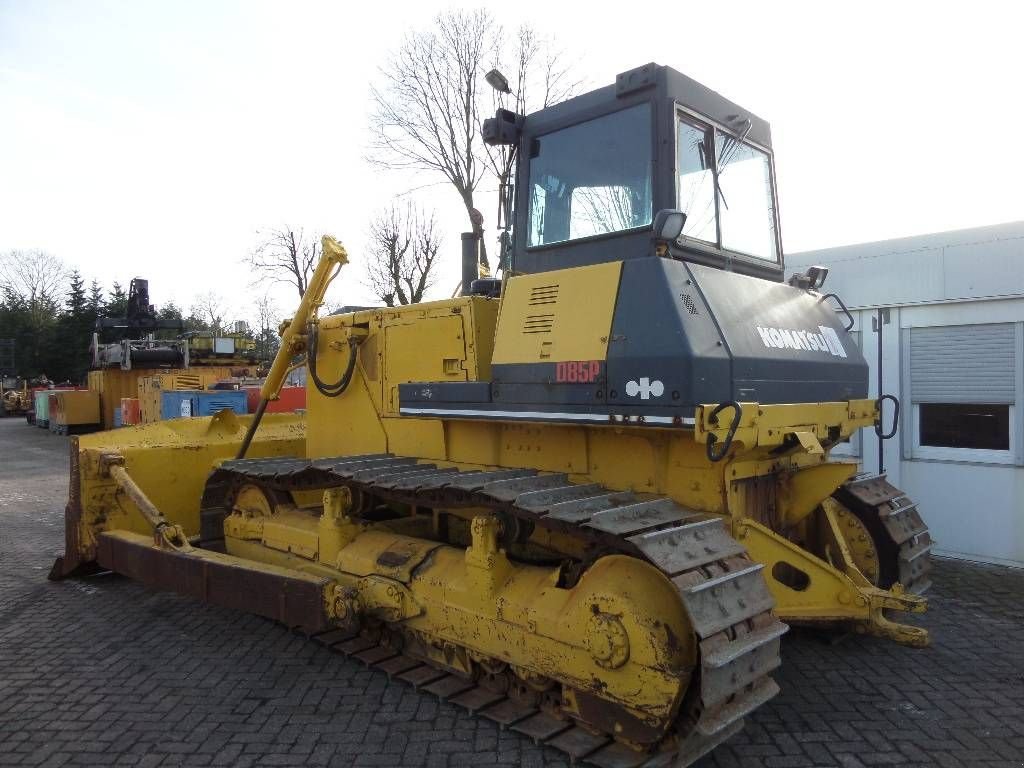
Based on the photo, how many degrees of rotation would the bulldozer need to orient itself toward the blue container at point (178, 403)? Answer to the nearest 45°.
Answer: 0° — it already faces it

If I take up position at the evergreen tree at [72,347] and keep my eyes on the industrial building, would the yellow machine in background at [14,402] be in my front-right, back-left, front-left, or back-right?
front-right

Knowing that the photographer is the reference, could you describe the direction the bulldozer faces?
facing away from the viewer and to the left of the viewer

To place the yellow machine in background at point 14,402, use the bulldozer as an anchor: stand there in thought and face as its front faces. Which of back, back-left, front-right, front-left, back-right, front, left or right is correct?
front

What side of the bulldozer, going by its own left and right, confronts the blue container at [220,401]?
front

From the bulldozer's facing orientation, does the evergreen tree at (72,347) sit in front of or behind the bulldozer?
in front
